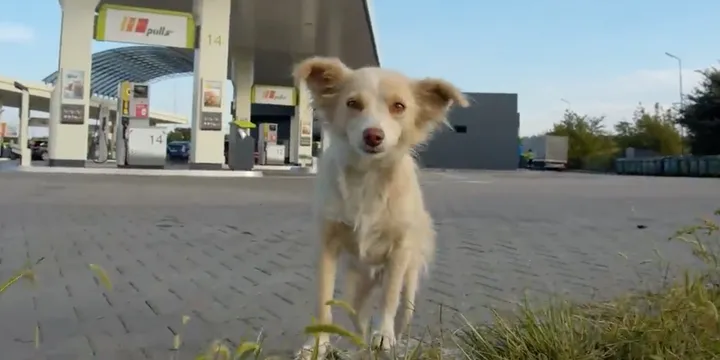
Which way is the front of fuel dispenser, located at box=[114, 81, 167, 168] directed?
toward the camera

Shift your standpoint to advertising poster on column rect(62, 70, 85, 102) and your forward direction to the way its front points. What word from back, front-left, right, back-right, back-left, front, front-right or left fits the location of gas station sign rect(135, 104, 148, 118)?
back-left

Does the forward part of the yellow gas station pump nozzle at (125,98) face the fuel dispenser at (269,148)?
no

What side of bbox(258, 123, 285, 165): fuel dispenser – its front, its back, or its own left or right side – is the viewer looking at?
front

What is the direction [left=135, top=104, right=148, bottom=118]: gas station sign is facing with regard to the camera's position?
facing the viewer

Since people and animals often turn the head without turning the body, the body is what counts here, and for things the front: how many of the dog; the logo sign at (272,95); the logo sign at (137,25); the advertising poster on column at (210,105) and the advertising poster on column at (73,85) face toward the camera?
5

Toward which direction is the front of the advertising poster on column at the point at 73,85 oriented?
toward the camera

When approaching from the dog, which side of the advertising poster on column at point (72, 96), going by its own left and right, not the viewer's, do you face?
front

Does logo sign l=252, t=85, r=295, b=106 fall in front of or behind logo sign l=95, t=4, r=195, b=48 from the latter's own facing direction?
behind
